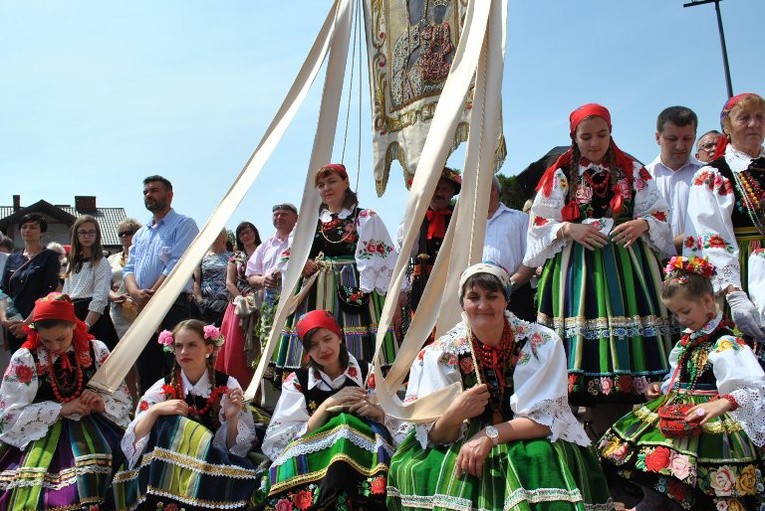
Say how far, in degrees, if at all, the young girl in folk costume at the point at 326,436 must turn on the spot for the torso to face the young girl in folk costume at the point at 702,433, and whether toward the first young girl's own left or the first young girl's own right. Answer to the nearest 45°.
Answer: approximately 90° to the first young girl's own left

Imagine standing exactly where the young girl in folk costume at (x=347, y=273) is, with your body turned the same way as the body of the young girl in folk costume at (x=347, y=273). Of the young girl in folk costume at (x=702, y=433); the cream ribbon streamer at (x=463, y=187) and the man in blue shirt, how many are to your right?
1

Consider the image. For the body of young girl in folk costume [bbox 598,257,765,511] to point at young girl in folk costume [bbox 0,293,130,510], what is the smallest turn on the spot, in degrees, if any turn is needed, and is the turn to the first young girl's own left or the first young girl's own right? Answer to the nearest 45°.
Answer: approximately 45° to the first young girl's own right

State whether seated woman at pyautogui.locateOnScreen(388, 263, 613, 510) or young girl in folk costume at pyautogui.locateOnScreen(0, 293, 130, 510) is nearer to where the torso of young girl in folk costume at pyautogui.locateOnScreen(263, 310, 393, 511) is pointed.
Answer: the seated woman

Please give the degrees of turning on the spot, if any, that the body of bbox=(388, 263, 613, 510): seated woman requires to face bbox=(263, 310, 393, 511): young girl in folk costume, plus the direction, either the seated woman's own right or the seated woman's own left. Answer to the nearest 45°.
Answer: approximately 135° to the seated woman's own right

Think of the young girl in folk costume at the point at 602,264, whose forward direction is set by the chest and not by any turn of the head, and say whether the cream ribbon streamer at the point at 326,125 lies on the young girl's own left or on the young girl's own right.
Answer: on the young girl's own right

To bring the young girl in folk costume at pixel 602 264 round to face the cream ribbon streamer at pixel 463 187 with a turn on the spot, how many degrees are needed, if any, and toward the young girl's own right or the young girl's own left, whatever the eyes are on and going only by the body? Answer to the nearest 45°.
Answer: approximately 45° to the young girl's own right
